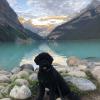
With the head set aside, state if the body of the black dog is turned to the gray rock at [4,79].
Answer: no

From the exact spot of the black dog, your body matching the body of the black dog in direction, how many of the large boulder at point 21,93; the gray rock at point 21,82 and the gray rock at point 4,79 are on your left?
0

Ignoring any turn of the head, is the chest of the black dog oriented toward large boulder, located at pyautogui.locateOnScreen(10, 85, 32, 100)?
no

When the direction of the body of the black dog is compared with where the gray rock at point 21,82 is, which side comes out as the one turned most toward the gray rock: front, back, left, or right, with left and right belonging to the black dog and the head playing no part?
right
